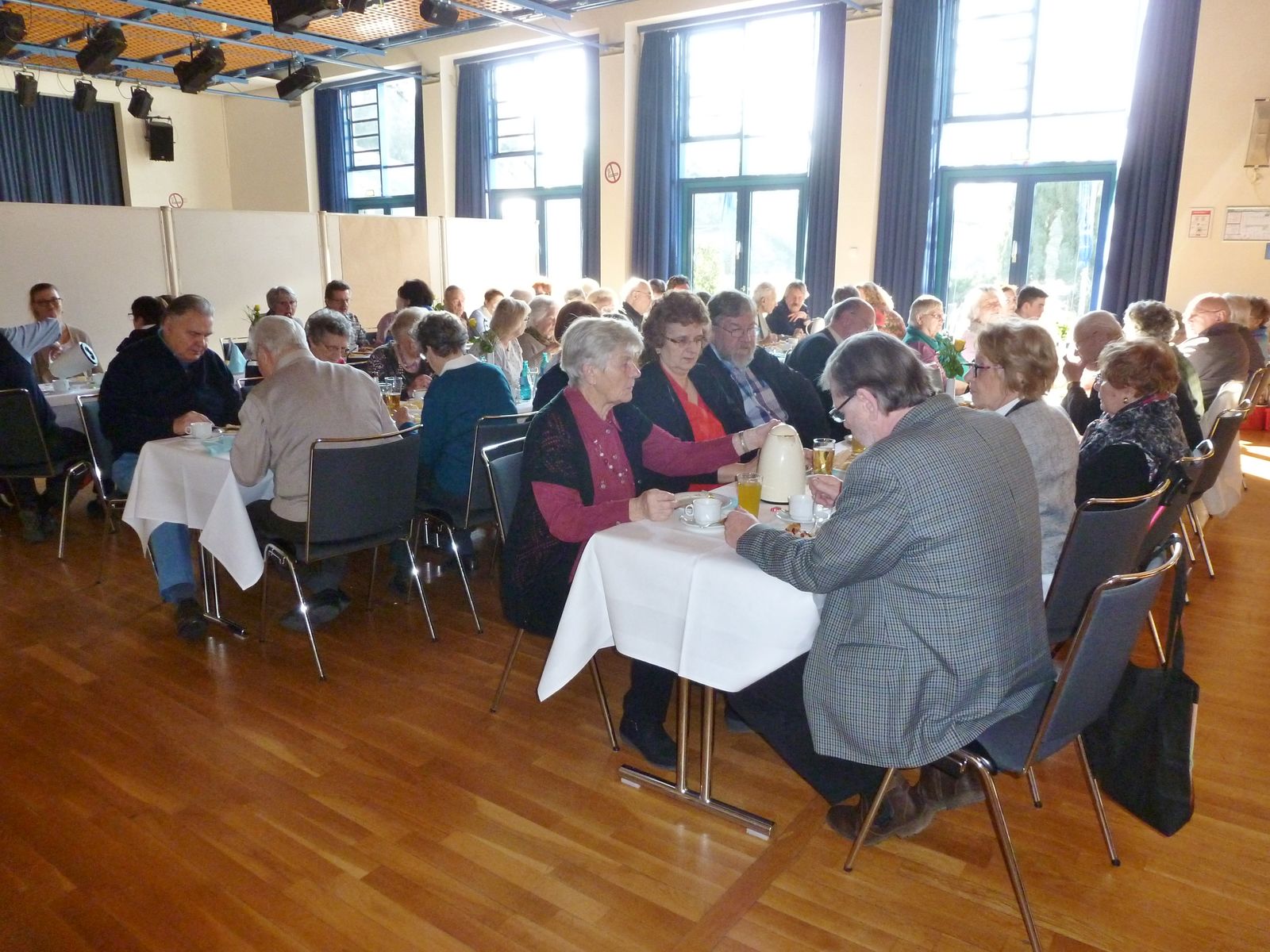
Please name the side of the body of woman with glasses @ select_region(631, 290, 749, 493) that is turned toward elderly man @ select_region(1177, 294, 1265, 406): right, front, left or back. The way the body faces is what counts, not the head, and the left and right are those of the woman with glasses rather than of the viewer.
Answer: left

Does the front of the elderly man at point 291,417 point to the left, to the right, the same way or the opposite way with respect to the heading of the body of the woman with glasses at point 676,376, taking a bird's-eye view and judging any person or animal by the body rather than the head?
the opposite way

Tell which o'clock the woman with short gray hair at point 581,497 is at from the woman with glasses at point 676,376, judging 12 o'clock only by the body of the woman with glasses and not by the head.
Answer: The woman with short gray hair is roughly at 2 o'clock from the woman with glasses.

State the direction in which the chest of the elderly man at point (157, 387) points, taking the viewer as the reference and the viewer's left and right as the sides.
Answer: facing the viewer and to the right of the viewer

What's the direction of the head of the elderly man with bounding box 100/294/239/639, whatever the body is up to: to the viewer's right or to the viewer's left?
to the viewer's right

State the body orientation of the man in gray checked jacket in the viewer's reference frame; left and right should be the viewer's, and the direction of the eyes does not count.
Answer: facing away from the viewer and to the left of the viewer

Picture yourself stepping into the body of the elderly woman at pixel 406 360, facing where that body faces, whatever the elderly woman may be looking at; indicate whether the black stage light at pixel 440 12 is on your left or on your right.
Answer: on your left

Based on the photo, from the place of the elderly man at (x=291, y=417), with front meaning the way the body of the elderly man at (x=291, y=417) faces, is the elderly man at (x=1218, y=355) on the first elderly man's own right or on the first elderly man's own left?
on the first elderly man's own right

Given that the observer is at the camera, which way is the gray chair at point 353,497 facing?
facing away from the viewer and to the left of the viewer

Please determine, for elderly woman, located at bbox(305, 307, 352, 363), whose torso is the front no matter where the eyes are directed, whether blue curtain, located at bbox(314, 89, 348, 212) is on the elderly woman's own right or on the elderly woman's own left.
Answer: on the elderly woman's own left

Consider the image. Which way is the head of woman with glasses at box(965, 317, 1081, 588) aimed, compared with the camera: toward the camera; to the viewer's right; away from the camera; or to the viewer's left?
to the viewer's left

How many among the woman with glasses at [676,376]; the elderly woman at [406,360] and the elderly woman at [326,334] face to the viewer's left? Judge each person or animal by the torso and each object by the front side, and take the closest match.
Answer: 0

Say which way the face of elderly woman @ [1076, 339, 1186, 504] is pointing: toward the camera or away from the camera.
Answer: away from the camera

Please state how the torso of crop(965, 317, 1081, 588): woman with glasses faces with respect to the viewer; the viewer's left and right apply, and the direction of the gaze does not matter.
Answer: facing to the left of the viewer

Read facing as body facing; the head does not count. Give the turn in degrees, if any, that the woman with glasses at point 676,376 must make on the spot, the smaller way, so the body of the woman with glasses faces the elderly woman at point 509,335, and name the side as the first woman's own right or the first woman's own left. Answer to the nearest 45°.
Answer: approximately 180°
